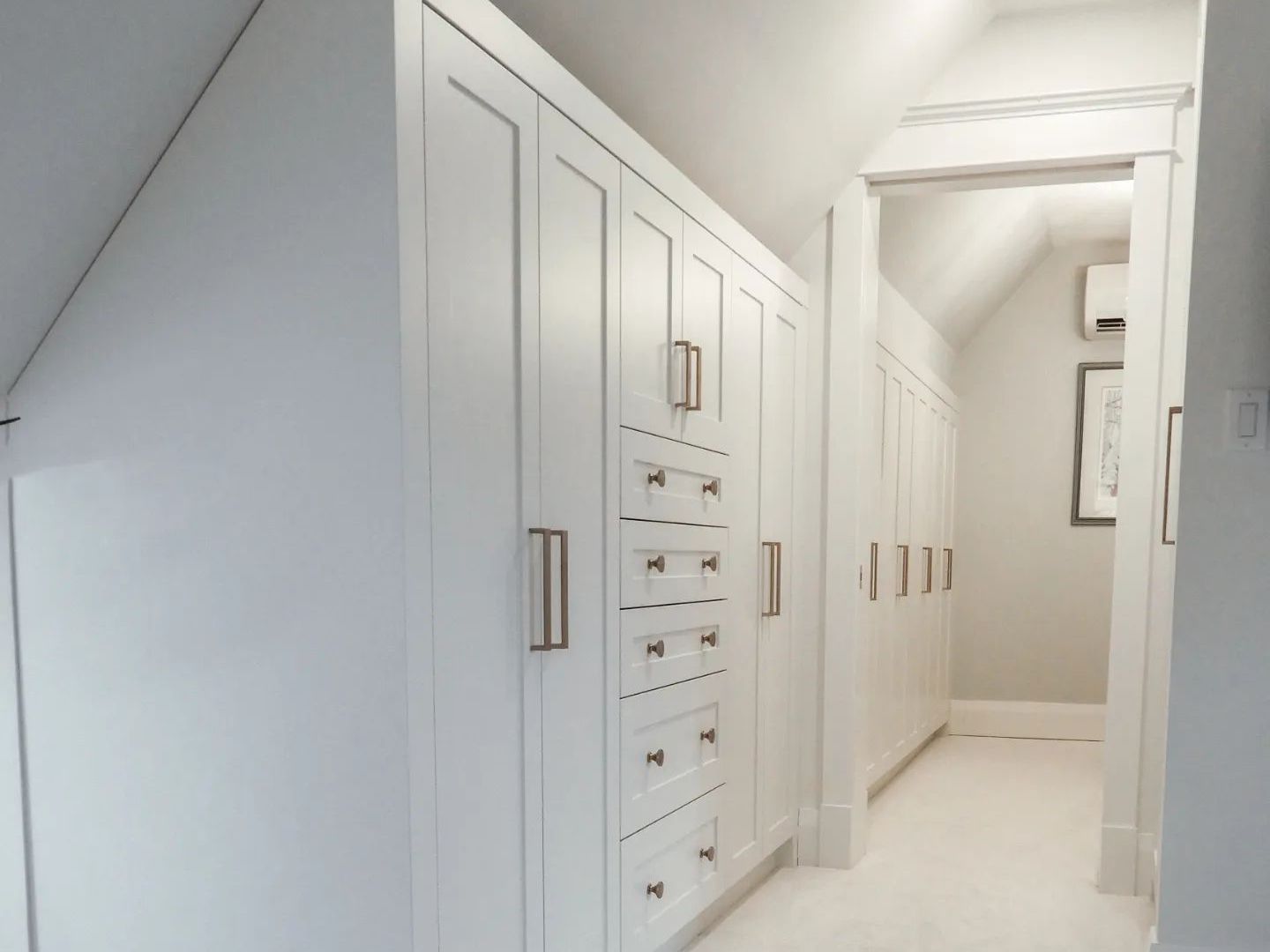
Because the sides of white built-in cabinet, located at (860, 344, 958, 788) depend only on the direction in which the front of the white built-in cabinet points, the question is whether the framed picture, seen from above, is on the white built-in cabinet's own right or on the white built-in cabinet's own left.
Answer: on the white built-in cabinet's own left

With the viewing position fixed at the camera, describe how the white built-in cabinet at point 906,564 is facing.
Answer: facing to the right of the viewer

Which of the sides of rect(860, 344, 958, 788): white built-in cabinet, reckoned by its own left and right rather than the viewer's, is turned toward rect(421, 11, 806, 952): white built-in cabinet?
right

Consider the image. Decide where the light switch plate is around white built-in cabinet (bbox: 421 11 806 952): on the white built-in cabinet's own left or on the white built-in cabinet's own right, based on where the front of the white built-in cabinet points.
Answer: on the white built-in cabinet's own left

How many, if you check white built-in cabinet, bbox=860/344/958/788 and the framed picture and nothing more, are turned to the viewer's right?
1

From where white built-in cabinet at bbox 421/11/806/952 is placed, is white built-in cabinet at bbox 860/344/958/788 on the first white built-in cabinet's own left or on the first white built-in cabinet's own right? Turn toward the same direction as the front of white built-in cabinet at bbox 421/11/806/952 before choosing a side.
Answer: on the first white built-in cabinet's own left
